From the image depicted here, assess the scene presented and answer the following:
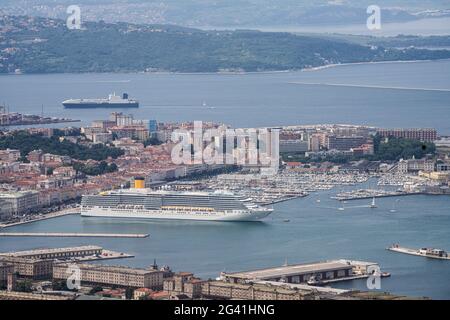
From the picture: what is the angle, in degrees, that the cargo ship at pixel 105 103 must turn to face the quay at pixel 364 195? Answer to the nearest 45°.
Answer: approximately 90° to its left

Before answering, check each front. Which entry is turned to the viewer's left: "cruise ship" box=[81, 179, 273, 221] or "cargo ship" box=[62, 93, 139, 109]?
"cargo ship" box=[62, 93, 139, 109]

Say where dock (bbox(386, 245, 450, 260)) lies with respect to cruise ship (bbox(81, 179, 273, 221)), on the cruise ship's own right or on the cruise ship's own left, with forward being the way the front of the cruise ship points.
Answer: on the cruise ship's own right

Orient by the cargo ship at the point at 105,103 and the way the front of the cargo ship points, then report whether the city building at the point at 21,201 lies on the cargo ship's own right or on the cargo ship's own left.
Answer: on the cargo ship's own left

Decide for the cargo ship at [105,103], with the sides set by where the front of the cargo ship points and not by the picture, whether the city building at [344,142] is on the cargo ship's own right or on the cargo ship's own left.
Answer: on the cargo ship's own left

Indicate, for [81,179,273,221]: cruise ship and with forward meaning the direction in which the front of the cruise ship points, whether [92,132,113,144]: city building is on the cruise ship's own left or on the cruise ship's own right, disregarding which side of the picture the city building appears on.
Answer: on the cruise ship's own left

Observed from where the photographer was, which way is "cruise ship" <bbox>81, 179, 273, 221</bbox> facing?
facing to the right of the viewer

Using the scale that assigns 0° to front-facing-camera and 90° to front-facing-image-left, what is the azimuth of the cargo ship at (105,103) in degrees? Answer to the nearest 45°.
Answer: approximately 90°

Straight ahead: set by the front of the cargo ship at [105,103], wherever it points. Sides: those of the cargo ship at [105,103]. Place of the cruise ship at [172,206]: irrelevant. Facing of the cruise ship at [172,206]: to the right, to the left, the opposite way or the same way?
the opposite way

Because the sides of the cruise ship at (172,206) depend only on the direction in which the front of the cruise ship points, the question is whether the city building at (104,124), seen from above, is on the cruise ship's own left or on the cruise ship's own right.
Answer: on the cruise ship's own left

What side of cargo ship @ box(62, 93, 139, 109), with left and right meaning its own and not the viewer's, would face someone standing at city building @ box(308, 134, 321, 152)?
left

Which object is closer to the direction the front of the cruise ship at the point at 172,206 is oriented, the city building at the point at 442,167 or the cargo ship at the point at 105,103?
the city building

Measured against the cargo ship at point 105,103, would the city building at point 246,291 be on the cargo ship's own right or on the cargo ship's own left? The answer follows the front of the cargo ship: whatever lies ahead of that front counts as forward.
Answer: on the cargo ship's own left

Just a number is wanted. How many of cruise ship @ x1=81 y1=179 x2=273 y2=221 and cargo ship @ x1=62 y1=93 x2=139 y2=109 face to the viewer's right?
1
